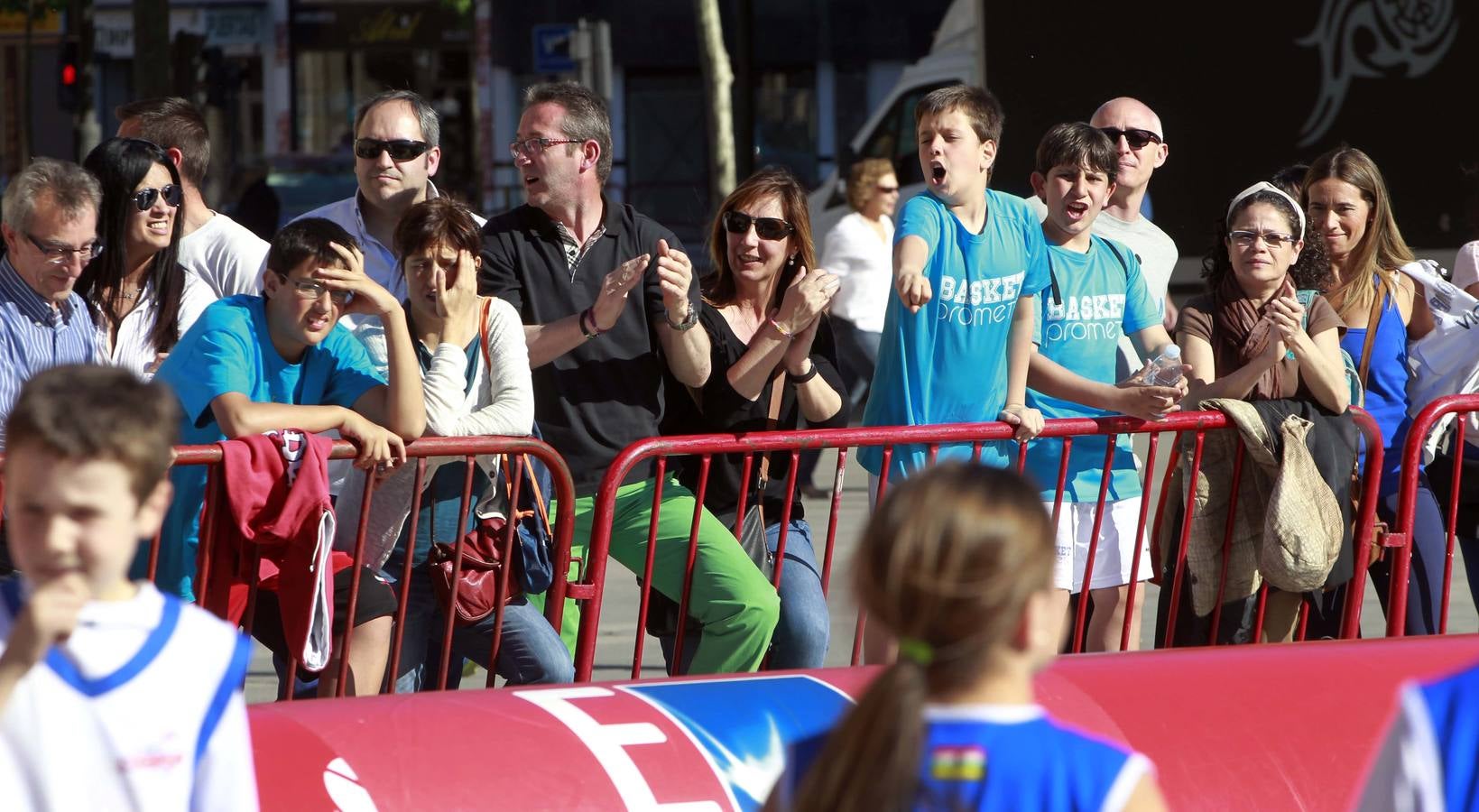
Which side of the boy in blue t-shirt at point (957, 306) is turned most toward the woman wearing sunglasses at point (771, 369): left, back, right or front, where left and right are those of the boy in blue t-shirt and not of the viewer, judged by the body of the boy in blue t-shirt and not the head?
right

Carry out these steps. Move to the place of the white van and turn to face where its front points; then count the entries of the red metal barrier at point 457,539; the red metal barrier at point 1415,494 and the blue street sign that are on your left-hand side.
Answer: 2

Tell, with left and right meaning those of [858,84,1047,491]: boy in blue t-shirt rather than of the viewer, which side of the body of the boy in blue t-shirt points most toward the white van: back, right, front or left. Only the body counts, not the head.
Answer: back

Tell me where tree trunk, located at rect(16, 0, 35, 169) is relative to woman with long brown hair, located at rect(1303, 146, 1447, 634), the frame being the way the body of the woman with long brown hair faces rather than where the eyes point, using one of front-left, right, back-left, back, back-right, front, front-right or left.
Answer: right

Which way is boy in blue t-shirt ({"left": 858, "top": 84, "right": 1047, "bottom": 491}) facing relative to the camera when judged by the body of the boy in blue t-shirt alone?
toward the camera

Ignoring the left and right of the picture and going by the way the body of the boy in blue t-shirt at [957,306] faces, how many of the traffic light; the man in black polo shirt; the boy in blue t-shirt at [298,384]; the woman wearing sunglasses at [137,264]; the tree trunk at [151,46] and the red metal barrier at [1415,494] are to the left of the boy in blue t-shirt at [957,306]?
1

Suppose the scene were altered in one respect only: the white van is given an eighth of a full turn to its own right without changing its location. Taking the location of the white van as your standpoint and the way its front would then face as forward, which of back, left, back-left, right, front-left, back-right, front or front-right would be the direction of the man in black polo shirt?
back-left

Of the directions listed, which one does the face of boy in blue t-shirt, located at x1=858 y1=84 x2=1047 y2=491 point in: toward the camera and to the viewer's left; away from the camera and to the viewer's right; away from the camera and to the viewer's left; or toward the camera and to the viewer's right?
toward the camera and to the viewer's left

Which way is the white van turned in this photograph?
to the viewer's left

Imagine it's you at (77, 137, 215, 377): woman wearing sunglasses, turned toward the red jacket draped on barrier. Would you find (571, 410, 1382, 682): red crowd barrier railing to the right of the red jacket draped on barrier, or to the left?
left

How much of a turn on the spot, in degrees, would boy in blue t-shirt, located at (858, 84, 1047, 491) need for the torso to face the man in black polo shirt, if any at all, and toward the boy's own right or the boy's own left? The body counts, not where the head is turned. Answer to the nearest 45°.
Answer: approximately 90° to the boy's own right

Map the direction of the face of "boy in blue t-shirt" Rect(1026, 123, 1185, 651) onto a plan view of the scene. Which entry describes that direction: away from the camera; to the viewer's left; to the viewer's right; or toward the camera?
toward the camera

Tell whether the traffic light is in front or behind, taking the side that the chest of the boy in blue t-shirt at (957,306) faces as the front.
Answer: behind

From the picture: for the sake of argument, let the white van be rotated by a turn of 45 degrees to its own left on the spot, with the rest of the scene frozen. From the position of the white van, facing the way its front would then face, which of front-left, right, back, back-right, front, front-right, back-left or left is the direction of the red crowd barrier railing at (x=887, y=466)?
front-left

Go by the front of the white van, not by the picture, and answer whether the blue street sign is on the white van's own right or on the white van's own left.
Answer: on the white van's own right

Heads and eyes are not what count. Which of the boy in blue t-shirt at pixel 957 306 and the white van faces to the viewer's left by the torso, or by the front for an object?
the white van

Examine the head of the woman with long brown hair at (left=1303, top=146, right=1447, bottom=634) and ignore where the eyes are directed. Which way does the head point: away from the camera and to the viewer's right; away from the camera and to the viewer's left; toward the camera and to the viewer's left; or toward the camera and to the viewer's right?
toward the camera and to the viewer's left

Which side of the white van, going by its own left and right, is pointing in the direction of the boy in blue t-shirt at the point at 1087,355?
left
